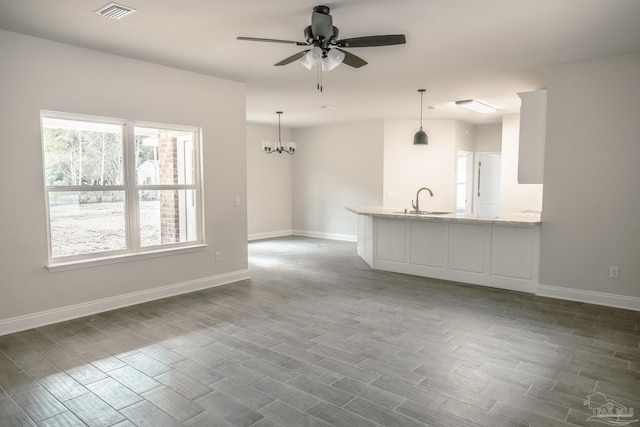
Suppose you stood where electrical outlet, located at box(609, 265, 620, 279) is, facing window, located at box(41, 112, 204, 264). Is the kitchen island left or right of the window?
right

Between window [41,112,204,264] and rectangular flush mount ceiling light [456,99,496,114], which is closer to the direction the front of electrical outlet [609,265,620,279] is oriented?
the window

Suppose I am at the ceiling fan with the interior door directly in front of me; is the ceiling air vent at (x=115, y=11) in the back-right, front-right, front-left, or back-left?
back-left

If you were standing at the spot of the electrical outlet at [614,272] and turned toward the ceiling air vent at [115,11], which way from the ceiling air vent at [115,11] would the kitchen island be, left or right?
right

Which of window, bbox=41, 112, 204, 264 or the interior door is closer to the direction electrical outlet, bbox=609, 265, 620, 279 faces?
the window

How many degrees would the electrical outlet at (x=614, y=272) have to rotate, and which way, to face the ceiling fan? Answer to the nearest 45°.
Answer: approximately 45° to its right

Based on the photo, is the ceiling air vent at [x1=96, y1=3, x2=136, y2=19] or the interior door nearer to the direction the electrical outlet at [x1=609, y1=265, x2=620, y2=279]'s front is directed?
the ceiling air vent

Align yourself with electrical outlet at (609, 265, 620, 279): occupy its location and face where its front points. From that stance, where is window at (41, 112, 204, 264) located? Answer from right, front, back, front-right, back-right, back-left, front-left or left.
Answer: front-right

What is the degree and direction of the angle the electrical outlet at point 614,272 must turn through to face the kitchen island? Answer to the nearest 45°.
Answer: approximately 90° to its right
